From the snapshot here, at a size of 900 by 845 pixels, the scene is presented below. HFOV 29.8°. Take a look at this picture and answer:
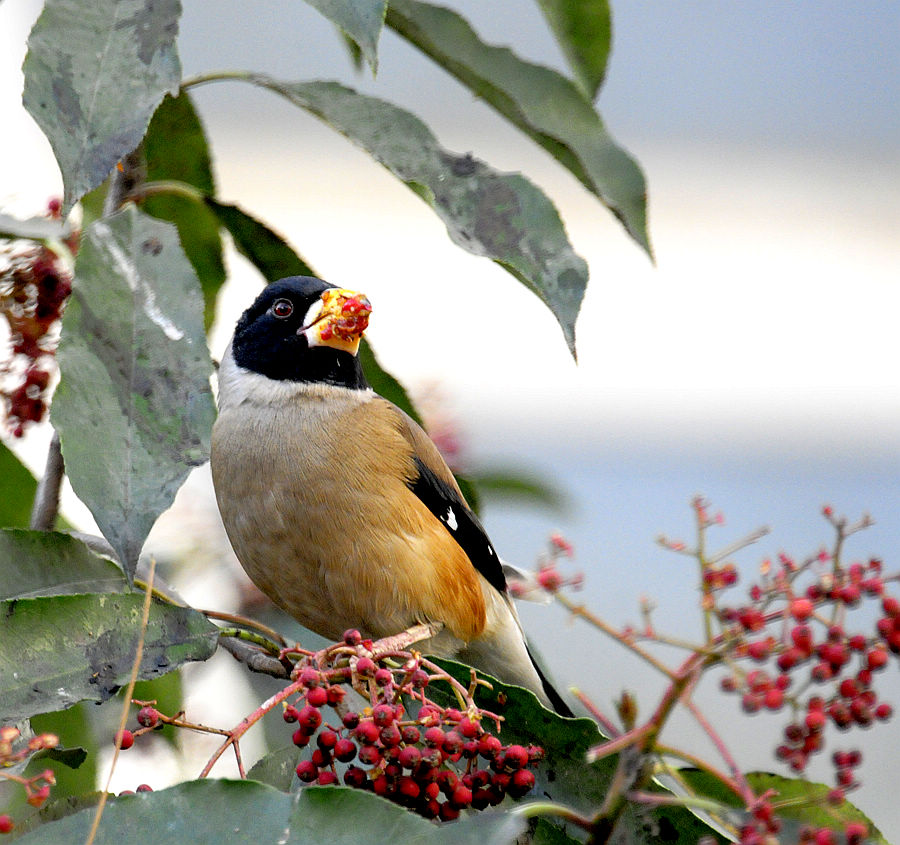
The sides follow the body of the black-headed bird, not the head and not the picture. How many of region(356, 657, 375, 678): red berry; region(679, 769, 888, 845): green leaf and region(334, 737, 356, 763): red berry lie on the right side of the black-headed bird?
0

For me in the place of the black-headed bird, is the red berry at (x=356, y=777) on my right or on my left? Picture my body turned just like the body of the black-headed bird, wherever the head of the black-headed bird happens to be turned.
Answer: on my left

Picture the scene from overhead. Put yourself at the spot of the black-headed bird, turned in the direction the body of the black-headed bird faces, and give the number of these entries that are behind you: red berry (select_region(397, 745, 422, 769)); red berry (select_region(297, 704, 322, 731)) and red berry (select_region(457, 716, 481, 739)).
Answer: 0

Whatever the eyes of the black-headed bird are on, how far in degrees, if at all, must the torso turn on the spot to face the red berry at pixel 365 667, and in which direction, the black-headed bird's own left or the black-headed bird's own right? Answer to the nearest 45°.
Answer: approximately 45° to the black-headed bird's own left

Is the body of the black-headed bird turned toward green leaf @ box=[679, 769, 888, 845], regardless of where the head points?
no

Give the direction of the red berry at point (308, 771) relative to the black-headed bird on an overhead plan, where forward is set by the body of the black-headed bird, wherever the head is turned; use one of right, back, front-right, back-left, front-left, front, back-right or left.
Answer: front-left

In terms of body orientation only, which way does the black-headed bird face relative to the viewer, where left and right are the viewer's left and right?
facing the viewer and to the left of the viewer

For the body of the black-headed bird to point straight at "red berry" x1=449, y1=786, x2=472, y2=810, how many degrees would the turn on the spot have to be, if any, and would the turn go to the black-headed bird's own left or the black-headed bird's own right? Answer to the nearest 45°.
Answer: approximately 45° to the black-headed bird's own left

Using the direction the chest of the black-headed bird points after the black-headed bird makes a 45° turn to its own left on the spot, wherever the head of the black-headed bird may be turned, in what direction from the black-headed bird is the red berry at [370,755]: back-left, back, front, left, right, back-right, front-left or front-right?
front

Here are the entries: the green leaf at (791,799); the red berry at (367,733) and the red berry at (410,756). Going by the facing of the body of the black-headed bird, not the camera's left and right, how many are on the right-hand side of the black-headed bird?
0

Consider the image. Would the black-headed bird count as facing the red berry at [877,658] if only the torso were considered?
no

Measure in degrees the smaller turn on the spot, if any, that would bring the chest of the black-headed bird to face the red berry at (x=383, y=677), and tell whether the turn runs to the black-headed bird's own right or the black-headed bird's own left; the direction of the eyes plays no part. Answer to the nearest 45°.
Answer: approximately 45° to the black-headed bird's own left

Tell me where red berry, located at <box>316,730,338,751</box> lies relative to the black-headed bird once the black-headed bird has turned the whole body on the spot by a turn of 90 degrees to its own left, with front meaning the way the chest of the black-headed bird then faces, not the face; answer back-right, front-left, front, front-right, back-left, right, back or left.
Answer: front-right
